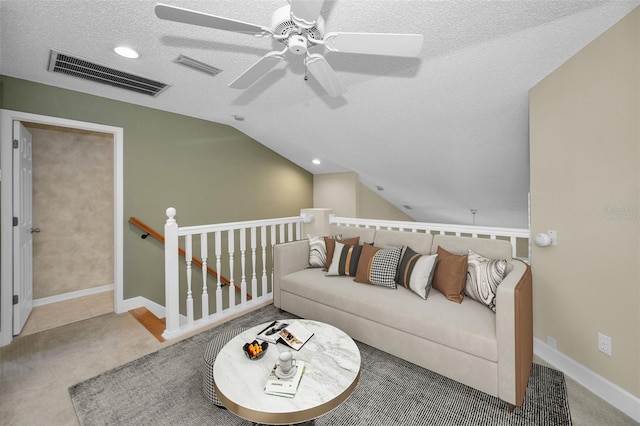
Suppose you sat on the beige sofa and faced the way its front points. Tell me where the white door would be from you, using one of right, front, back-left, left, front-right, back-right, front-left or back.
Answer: front-right

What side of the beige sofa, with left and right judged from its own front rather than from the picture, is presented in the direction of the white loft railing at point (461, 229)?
back

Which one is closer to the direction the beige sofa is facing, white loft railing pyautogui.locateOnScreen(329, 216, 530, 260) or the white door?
the white door

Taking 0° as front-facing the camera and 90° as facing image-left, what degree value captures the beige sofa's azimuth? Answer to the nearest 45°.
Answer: approximately 45°

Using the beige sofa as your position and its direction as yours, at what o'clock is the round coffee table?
The round coffee table is roughly at 12 o'clock from the beige sofa.

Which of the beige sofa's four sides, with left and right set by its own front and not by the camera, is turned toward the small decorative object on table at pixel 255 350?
front
